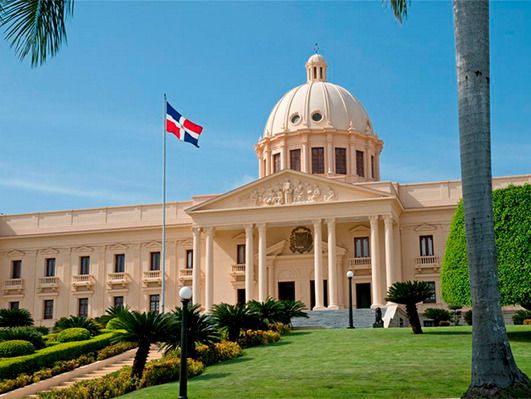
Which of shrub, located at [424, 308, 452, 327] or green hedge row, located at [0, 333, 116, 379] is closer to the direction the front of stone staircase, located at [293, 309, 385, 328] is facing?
the green hedge row

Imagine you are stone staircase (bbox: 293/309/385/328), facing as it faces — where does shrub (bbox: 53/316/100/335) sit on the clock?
The shrub is roughly at 2 o'clock from the stone staircase.

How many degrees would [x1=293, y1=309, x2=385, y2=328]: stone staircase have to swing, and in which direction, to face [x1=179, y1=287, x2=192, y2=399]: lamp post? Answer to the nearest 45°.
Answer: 0° — it already faces it

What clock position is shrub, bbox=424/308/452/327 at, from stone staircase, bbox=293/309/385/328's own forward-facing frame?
The shrub is roughly at 8 o'clock from the stone staircase.

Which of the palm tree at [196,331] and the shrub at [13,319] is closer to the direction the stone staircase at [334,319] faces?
the palm tree

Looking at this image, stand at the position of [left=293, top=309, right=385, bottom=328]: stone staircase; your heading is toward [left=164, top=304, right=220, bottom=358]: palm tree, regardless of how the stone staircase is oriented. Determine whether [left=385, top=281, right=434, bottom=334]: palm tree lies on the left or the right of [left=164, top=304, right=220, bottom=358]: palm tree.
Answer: left

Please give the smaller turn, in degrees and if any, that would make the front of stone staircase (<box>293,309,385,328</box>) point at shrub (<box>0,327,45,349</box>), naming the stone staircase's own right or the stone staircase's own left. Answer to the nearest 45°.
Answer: approximately 45° to the stone staircase's own right

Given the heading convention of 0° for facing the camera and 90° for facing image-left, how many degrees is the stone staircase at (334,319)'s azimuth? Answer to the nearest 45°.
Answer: approximately 0°

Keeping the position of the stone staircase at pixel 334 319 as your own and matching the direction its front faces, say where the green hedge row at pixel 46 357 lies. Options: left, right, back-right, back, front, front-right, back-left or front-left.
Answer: front-right

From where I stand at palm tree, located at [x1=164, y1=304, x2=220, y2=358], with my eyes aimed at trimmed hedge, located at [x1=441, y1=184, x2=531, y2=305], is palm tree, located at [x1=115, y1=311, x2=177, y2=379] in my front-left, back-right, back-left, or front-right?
back-right
